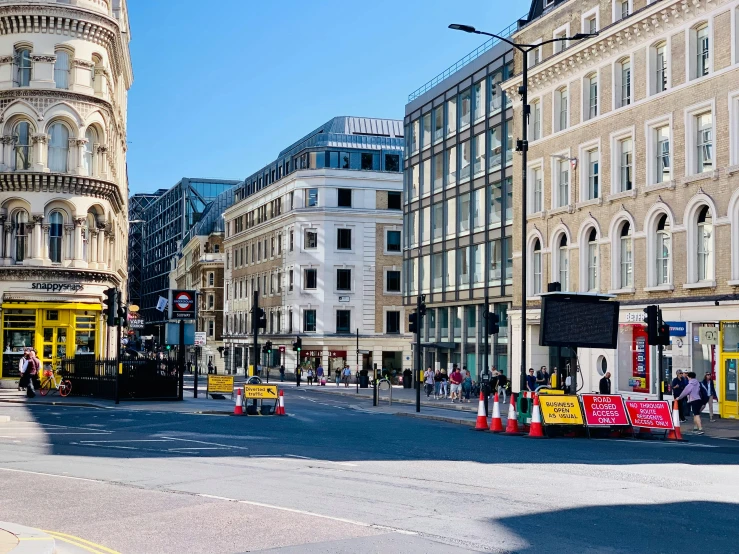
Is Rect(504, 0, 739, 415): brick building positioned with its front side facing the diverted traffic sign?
yes

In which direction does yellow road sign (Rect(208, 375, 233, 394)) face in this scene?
toward the camera

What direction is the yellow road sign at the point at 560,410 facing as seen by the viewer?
toward the camera

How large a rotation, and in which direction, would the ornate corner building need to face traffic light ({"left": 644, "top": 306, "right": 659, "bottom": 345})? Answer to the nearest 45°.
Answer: approximately 45° to its left

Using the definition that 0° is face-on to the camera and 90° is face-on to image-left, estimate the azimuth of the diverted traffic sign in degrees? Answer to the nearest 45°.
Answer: approximately 0°

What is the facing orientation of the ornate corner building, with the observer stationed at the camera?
facing the viewer

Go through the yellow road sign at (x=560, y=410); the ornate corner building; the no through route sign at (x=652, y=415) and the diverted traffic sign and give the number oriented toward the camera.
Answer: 4

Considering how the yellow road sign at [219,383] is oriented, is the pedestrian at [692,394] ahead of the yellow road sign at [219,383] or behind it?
ahead

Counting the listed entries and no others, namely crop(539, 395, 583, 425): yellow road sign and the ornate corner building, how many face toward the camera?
2

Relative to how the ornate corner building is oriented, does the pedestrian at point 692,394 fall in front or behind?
in front
